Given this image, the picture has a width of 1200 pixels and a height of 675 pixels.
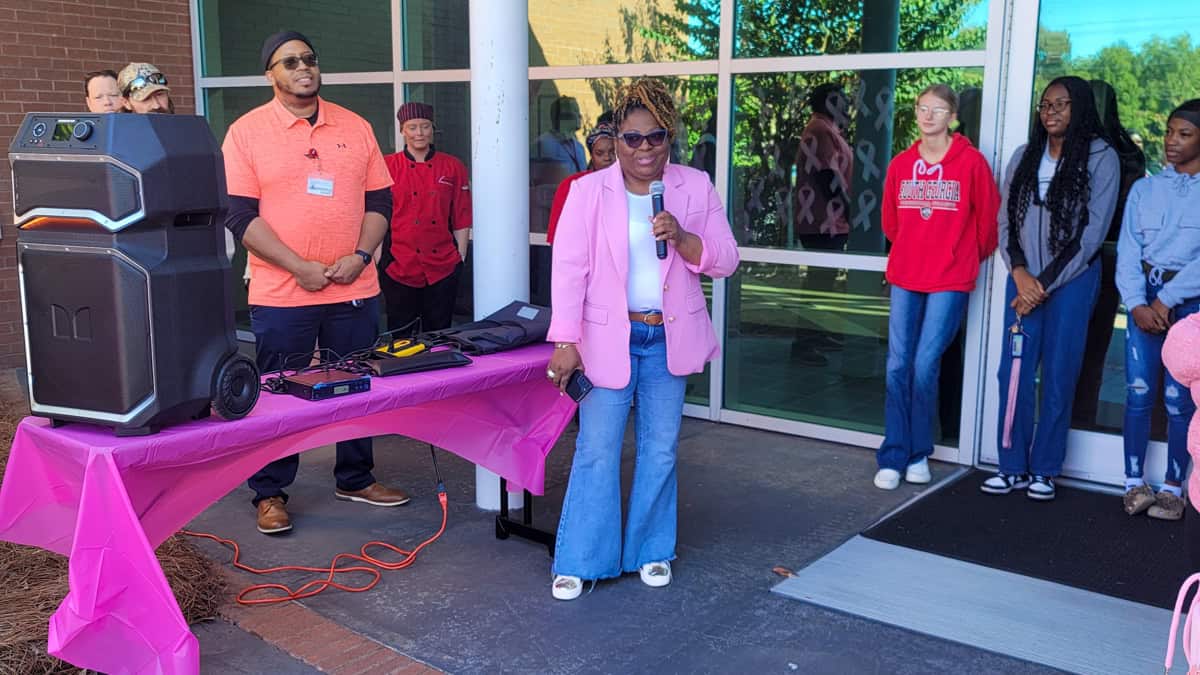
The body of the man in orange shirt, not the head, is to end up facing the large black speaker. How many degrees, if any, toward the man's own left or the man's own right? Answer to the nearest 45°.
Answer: approximately 45° to the man's own right

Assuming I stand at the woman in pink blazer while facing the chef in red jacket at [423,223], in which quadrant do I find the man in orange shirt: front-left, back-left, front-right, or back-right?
front-left

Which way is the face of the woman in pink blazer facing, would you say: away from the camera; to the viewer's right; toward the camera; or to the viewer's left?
toward the camera

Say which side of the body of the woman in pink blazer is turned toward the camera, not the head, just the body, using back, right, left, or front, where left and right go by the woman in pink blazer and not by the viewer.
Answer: front

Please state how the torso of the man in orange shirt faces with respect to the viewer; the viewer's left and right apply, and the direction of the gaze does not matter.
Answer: facing the viewer and to the right of the viewer

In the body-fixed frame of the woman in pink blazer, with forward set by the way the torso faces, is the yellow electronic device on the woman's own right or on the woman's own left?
on the woman's own right

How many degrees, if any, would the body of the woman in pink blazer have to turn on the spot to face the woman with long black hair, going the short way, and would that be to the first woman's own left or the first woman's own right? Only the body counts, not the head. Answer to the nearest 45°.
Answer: approximately 135° to the first woman's own left

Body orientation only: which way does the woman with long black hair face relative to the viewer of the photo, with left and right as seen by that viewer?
facing the viewer and to the left of the viewer

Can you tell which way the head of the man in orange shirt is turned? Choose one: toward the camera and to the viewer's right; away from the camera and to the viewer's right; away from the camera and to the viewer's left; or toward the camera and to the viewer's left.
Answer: toward the camera and to the viewer's right

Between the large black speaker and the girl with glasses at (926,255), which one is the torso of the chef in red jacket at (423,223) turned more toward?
the large black speaker

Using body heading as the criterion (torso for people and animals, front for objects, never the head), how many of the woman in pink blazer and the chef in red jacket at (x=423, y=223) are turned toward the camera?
2

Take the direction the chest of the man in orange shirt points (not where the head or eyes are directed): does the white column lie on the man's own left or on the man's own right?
on the man's own left

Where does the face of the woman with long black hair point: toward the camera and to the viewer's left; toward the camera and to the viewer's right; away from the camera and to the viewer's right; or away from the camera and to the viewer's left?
toward the camera and to the viewer's left

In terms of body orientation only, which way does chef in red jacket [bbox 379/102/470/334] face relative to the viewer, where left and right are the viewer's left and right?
facing the viewer

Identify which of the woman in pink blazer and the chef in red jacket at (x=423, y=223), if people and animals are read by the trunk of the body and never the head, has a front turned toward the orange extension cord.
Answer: the chef in red jacket

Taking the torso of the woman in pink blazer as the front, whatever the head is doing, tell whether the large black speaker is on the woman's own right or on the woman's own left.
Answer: on the woman's own right
